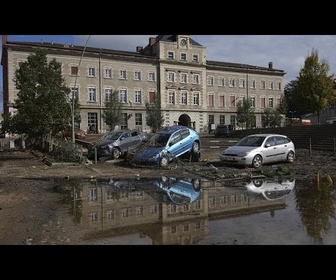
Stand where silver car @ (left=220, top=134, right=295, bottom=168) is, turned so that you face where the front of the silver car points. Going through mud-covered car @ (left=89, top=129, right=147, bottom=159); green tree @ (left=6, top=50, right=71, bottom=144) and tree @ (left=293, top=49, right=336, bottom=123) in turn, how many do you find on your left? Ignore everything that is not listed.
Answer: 0

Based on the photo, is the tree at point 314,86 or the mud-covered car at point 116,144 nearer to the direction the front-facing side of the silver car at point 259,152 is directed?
the mud-covered car

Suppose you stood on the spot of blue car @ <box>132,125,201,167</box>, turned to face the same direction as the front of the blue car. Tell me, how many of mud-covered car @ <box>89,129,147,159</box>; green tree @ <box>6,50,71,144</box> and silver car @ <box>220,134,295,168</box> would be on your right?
2

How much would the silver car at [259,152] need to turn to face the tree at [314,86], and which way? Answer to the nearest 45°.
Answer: approximately 135° to its right

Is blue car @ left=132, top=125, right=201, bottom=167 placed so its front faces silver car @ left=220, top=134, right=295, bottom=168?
no

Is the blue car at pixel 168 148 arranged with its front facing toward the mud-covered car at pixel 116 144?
no

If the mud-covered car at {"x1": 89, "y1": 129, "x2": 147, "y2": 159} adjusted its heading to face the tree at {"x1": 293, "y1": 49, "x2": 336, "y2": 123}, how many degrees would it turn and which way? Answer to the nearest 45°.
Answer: approximately 180°

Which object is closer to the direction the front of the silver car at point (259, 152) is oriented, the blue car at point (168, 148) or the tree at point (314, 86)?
the blue car

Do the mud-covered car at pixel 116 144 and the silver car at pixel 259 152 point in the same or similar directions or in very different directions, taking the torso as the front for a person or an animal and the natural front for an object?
same or similar directions

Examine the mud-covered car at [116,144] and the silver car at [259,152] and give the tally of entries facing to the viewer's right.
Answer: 0

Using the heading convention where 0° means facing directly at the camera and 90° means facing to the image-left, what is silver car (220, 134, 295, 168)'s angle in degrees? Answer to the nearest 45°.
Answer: approximately 45°

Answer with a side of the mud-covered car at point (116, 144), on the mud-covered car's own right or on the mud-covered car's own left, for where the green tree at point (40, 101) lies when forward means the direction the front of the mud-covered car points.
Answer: on the mud-covered car's own right

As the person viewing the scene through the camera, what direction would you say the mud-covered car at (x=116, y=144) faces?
facing the viewer and to the left of the viewer
